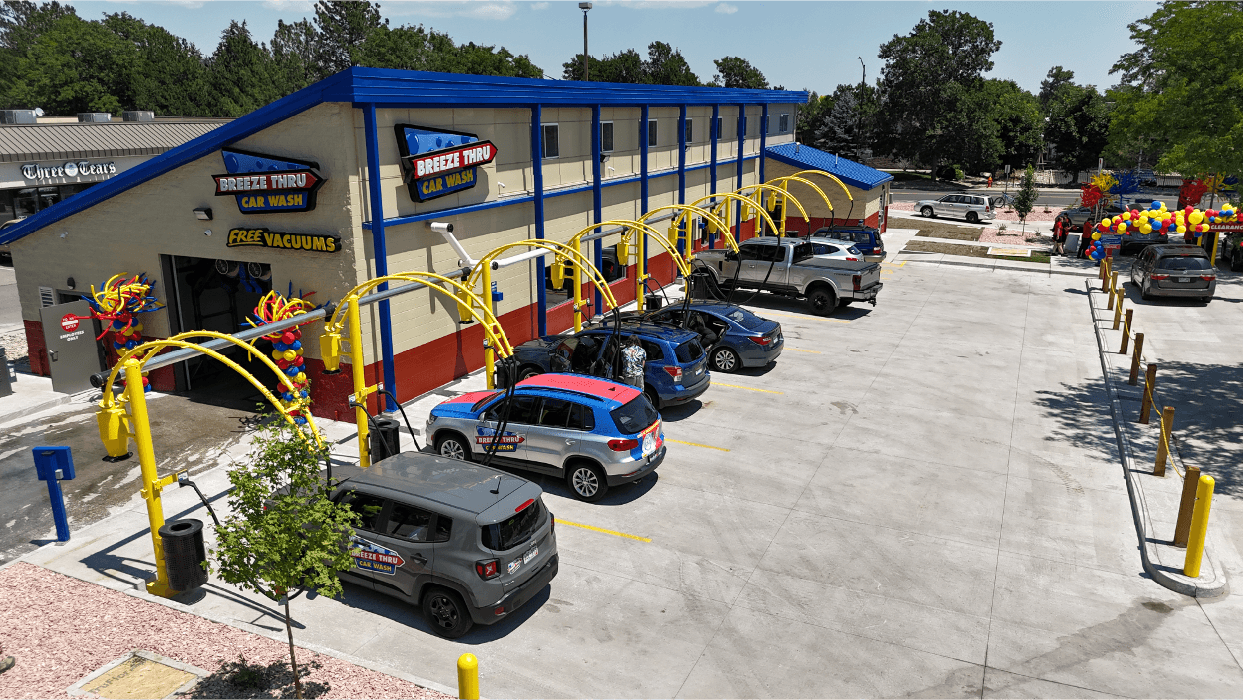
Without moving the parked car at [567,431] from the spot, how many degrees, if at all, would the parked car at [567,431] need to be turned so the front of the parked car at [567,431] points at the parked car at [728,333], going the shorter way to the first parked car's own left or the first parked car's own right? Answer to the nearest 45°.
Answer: approximately 90° to the first parked car's own right

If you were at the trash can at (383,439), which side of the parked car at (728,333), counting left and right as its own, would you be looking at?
left

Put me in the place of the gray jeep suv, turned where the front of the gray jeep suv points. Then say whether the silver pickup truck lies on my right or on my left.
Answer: on my right

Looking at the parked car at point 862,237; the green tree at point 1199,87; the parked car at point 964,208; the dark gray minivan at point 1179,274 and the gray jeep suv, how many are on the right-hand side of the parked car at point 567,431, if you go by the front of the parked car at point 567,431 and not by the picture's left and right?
4

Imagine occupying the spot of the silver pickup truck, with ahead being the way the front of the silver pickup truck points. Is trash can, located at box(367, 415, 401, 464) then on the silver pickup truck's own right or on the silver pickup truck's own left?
on the silver pickup truck's own left

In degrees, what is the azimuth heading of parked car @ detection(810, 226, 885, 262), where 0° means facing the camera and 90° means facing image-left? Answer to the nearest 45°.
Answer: approximately 135°

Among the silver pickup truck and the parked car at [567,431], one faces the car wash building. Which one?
the parked car

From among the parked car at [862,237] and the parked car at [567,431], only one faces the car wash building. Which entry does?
the parked car at [567,431]

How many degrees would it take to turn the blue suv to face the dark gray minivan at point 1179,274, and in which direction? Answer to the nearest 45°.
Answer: approximately 90° to its right

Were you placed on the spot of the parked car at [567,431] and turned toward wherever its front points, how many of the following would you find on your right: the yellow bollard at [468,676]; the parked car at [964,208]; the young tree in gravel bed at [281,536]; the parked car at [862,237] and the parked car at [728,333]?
3

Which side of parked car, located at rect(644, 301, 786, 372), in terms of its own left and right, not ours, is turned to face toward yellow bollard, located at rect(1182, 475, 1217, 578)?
back

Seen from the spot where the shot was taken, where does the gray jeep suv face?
facing away from the viewer and to the left of the viewer

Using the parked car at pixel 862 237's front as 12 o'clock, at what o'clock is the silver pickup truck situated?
The silver pickup truck is roughly at 8 o'clock from the parked car.

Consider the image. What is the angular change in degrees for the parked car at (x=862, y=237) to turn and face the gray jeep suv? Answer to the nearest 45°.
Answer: approximately 135° to its left
